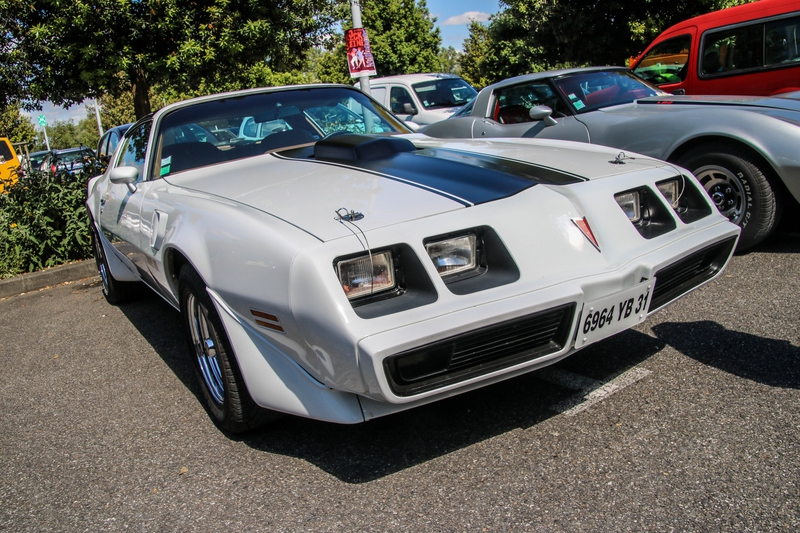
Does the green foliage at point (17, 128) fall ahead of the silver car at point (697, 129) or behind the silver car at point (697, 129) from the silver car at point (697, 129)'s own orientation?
behind

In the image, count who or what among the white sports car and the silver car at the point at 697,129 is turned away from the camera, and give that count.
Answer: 0

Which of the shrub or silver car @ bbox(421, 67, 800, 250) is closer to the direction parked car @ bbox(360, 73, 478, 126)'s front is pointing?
the silver car

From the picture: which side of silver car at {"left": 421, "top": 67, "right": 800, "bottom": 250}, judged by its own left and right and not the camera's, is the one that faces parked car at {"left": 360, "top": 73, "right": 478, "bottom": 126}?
back

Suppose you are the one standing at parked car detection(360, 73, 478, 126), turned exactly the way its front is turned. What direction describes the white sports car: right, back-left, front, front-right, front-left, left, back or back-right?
front-right

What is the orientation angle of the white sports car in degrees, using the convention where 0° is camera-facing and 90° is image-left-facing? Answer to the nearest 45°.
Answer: approximately 315°

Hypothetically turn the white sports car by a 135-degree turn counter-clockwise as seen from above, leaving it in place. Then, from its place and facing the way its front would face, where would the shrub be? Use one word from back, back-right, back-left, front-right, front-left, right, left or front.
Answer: front-left

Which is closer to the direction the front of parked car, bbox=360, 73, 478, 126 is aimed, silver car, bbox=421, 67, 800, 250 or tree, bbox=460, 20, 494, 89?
the silver car

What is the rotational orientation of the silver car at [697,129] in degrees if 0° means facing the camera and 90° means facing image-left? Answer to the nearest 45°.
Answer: approximately 315°

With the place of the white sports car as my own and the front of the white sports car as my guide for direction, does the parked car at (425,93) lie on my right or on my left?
on my left

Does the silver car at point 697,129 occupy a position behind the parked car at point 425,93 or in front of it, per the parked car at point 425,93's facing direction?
in front
